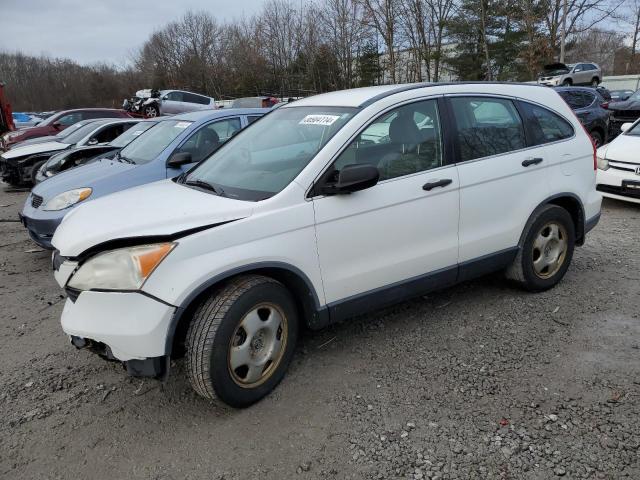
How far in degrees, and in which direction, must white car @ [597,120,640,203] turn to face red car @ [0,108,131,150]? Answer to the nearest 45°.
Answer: approximately 45° to its right

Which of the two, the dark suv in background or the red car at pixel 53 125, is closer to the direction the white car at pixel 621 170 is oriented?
the red car

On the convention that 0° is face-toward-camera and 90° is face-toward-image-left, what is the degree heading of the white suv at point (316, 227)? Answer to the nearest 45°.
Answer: approximately 45°

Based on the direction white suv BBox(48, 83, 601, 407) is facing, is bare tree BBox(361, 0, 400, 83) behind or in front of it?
behind

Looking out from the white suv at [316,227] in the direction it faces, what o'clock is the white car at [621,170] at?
The white car is roughly at 6 o'clock from the white suv.

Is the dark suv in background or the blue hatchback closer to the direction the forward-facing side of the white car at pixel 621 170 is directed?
the blue hatchback

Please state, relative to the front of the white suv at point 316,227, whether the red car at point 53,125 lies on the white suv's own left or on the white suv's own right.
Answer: on the white suv's own right

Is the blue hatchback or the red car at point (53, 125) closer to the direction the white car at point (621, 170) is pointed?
the blue hatchback
